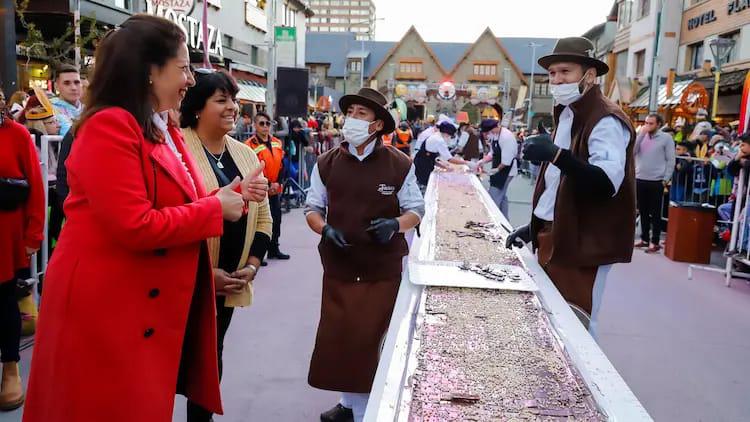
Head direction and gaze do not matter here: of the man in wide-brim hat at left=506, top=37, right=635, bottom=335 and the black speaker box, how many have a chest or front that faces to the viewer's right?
0

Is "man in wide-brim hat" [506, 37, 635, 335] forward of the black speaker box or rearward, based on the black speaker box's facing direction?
forward

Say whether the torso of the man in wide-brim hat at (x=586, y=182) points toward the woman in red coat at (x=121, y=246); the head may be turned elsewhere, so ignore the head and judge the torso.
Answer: yes

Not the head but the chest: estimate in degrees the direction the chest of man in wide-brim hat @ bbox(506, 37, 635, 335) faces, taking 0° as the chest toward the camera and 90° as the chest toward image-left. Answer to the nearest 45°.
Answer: approximately 45°

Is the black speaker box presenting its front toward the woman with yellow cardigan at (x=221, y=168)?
yes

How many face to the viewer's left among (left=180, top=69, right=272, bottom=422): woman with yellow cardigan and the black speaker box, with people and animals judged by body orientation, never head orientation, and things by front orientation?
0

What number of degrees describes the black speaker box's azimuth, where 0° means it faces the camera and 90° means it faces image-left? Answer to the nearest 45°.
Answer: approximately 0°

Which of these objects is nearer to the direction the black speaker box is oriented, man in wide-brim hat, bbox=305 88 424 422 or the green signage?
the man in wide-brim hat

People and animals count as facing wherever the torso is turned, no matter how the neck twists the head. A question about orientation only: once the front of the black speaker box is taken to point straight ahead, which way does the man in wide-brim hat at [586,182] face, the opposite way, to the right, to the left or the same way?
to the right

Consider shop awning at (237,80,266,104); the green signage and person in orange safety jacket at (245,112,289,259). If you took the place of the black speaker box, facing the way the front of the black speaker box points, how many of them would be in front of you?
1

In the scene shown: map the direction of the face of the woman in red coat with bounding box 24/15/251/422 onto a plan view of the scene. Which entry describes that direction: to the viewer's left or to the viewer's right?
to the viewer's right
